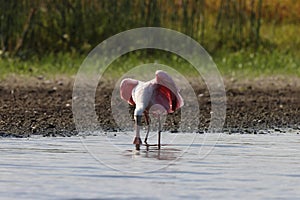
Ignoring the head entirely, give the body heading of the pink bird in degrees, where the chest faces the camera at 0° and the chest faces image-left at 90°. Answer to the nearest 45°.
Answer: approximately 45°
